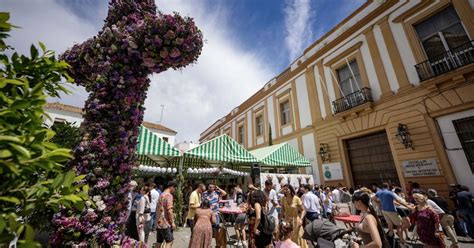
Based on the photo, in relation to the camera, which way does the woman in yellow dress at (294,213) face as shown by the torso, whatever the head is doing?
toward the camera

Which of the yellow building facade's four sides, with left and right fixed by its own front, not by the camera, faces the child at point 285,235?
front

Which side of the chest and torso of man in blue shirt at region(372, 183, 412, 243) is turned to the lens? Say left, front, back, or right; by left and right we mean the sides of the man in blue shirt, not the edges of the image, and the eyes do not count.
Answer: back

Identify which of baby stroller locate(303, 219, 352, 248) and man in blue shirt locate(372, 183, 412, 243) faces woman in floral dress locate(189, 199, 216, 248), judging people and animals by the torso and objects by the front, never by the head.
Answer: the baby stroller

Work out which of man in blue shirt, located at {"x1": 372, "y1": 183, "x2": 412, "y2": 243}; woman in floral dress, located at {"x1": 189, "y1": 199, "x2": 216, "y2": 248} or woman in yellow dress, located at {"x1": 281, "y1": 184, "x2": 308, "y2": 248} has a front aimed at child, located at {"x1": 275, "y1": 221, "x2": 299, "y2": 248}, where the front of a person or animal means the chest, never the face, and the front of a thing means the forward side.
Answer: woman in yellow dress, located at {"x1": 281, "y1": 184, "x2": 308, "y2": 248}

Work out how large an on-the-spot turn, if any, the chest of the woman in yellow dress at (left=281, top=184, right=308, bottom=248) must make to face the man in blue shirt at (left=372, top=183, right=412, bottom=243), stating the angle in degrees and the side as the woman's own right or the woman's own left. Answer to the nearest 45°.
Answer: approximately 135° to the woman's own left

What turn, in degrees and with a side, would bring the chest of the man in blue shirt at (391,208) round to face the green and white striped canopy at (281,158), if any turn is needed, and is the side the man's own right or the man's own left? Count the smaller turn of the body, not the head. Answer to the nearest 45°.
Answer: approximately 45° to the man's own left

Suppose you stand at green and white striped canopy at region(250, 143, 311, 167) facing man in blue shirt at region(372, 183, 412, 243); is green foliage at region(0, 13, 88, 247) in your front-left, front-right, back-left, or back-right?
front-right

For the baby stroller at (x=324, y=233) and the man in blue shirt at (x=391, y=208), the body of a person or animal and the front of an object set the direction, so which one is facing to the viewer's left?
the baby stroller

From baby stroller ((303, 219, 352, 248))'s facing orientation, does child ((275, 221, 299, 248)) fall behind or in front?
in front

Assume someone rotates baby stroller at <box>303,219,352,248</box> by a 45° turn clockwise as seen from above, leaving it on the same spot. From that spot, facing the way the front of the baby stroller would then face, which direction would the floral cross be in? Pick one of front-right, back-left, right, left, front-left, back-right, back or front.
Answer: left
